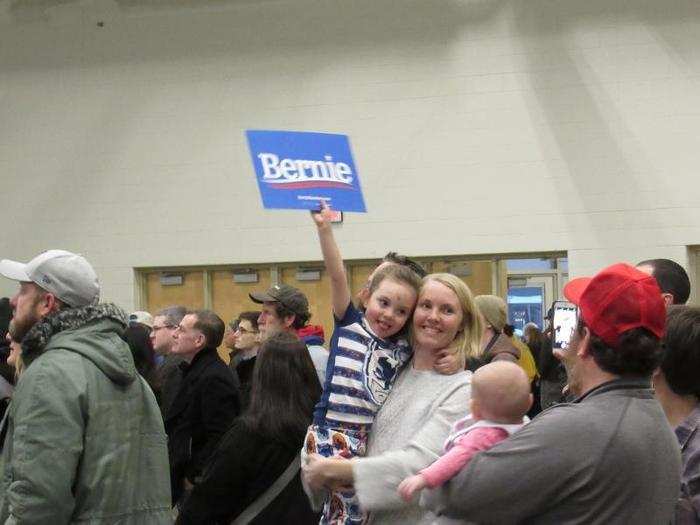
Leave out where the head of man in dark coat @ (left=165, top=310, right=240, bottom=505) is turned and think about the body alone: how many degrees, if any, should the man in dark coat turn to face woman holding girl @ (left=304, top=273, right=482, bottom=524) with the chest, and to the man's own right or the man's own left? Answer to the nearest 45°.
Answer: approximately 90° to the man's own left

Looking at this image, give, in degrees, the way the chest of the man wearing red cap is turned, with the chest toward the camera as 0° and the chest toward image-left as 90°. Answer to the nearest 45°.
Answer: approximately 135°

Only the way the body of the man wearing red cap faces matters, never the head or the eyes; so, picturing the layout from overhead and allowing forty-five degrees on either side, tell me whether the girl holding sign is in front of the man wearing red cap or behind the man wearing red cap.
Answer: in front

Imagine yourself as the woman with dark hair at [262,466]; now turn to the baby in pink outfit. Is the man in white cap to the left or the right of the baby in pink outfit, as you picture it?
right
